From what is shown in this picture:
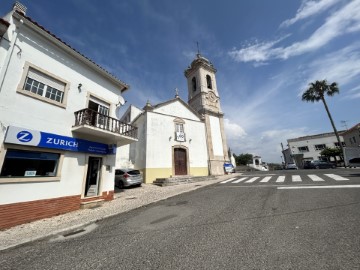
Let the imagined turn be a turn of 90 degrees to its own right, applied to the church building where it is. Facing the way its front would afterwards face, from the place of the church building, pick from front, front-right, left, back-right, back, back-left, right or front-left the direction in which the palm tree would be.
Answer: back-left

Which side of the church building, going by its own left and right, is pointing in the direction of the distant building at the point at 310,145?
left

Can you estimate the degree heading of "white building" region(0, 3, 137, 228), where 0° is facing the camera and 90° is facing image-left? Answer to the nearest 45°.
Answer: approximately 315°

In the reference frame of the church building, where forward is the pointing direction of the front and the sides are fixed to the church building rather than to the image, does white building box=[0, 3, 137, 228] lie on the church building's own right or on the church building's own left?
on the church building's own right

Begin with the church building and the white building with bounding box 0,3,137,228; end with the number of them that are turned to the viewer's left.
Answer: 0

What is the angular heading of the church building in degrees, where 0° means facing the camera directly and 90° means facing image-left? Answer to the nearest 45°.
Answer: approximately 315°
